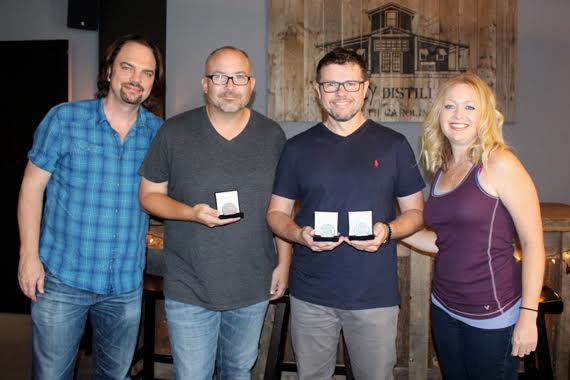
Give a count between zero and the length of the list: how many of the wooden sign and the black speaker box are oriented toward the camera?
2

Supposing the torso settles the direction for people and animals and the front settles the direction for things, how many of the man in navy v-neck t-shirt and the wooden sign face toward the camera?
2

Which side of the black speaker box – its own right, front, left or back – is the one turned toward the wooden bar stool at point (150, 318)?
front

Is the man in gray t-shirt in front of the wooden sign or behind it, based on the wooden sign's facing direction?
in front

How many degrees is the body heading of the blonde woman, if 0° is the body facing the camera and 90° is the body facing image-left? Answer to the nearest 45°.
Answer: approximately 45°

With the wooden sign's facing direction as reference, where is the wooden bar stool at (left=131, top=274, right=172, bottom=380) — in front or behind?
in front

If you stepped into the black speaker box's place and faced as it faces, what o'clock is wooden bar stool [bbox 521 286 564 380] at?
The wooden bar stool is roughly at 11 o'clock from the black speaker box.

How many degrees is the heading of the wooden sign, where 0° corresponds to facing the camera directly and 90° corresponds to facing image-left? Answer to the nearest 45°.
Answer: approximately 0°
